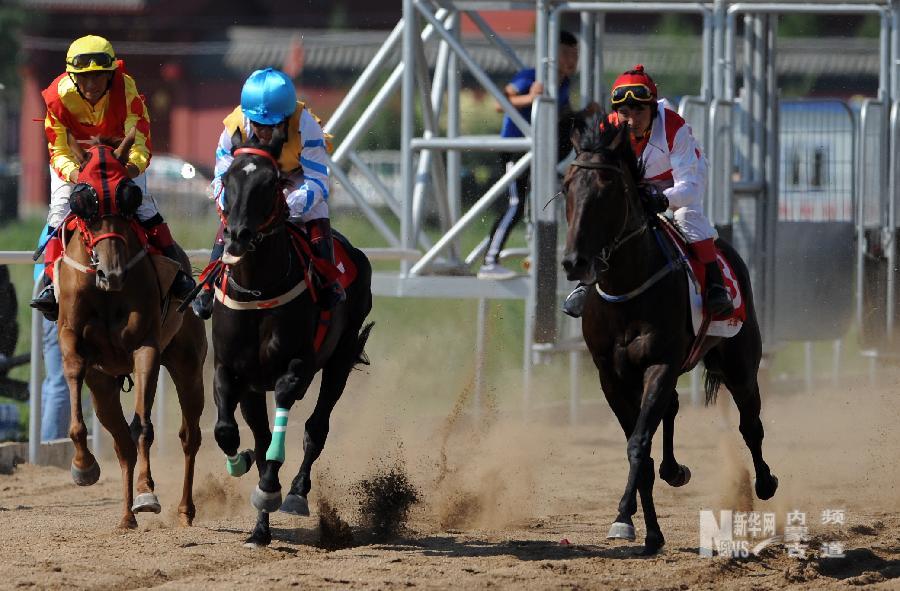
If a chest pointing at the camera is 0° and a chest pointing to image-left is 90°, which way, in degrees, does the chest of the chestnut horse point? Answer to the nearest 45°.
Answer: approximately 0°

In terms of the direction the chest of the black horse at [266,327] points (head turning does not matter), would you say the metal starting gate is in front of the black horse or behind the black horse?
behind

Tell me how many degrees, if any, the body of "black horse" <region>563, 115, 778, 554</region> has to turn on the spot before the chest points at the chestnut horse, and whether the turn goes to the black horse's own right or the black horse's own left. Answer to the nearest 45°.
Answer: approximately 45° to the black horse's own right

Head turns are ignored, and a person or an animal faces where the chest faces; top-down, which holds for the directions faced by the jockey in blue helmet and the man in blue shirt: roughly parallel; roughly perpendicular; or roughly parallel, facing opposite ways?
roughly perpendicular

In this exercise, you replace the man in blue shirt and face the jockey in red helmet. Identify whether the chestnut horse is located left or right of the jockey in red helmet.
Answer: right

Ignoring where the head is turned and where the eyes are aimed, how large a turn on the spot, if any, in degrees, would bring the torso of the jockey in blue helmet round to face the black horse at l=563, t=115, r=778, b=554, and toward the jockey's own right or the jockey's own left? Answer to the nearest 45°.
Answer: approximately 90° to the jockey's own left

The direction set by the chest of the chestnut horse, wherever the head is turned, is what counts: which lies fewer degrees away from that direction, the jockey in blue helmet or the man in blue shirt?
the jockey in blue helmet

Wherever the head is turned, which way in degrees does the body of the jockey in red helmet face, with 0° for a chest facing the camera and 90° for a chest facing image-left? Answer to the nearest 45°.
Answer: approximately 45°
